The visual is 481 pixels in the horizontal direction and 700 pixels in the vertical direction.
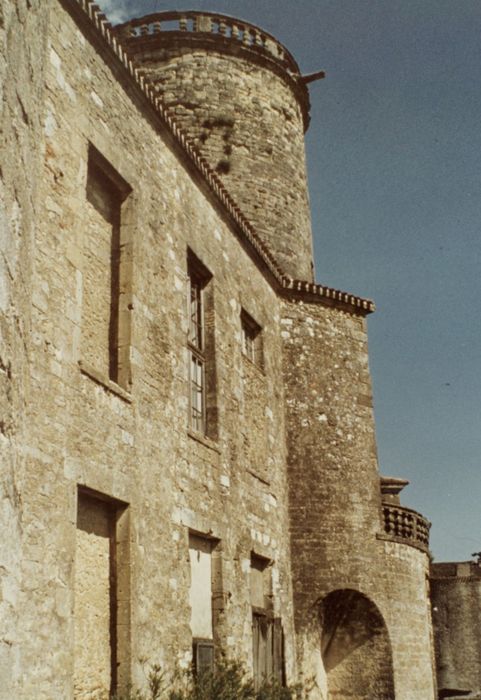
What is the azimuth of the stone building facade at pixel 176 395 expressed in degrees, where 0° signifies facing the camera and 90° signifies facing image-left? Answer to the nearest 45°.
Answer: approximately 315°

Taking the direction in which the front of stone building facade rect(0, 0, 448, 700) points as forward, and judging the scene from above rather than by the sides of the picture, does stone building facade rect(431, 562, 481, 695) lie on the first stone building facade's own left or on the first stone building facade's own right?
on the first stone building facade's own left
